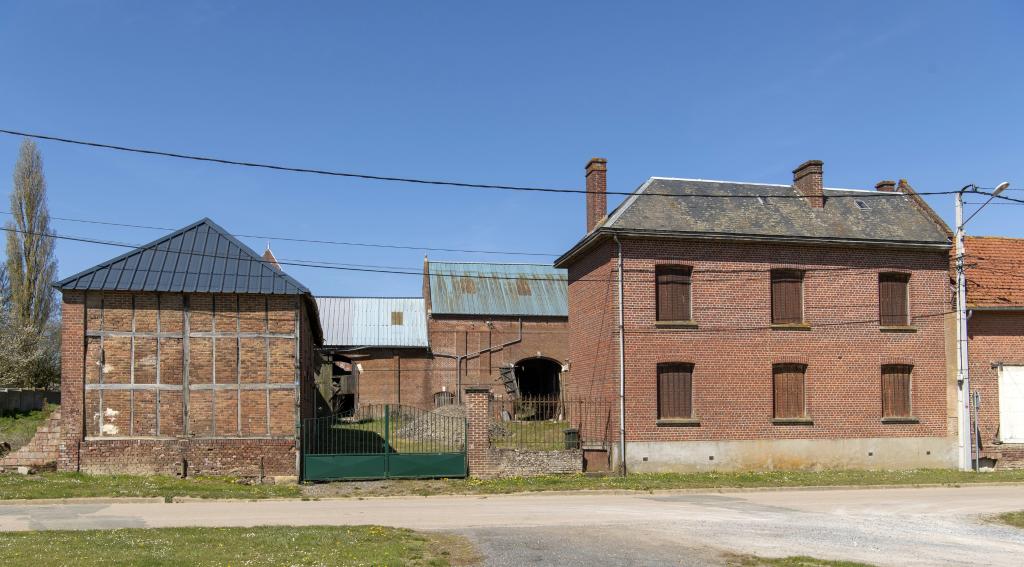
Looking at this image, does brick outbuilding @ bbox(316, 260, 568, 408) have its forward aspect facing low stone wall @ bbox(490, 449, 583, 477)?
yes

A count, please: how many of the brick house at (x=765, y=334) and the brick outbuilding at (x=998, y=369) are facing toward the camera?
2

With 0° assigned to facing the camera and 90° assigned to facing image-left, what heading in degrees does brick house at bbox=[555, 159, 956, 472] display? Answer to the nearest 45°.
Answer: approximately 0°

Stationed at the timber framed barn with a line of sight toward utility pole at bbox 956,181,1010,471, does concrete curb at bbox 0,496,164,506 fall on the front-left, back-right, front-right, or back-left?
back-right

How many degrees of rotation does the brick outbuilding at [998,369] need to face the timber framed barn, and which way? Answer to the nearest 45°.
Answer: approximately 45° to its right

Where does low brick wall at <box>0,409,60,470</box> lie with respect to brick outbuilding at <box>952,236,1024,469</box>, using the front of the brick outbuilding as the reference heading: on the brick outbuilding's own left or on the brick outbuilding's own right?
on the brick outbuilding's own right

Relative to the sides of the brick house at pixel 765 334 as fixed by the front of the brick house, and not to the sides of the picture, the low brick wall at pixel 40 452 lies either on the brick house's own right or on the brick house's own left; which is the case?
on the brick house's own right
